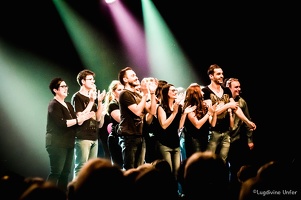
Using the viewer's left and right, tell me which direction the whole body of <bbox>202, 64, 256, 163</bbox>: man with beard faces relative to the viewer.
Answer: facing the viewer and to the right of the viewer

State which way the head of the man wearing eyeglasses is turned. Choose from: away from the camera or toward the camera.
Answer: toward the camera

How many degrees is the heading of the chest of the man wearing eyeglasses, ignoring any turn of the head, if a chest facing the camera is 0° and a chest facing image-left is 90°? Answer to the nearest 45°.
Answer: approximately 315°

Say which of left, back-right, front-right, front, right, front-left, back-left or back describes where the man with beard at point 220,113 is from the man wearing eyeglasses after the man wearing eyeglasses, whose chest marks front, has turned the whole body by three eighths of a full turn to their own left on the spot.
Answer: right

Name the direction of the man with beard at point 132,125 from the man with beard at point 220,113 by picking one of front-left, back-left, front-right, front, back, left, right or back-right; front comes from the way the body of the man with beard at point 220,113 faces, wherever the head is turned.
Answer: right
